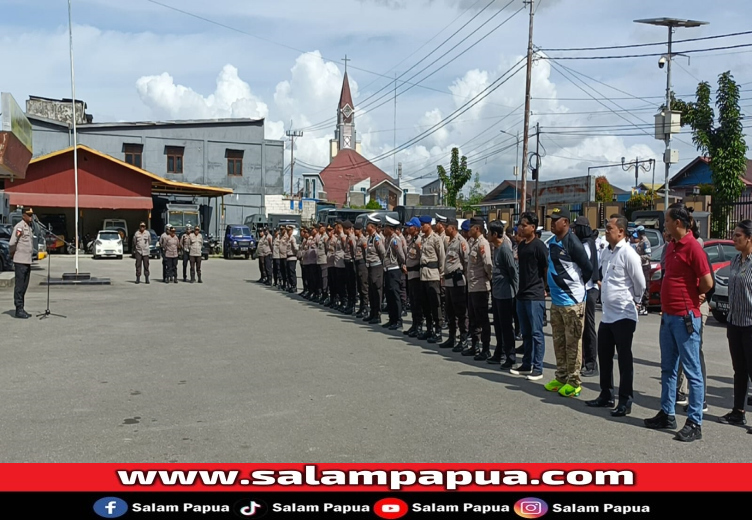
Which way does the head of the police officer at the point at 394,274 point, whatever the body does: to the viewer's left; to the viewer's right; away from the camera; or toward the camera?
to the viewer's left

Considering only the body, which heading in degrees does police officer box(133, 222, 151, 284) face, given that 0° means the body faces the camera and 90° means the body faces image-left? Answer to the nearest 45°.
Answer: approximately 0°

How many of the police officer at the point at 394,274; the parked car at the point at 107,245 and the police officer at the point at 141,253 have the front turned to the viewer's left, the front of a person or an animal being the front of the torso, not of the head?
1

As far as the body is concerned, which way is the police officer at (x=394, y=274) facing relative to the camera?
to the viewer's left

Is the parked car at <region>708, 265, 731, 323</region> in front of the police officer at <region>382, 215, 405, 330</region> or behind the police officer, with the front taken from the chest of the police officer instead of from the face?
behind

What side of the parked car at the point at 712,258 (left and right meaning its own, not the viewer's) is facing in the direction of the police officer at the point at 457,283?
front

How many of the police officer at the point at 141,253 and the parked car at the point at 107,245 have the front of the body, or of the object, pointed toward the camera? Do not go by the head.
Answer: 2

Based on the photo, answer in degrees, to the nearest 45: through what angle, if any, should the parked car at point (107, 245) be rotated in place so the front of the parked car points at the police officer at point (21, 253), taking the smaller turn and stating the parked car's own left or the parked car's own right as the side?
0° — it already faces them

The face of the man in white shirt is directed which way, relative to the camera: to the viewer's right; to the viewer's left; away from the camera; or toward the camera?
to the viewer's left

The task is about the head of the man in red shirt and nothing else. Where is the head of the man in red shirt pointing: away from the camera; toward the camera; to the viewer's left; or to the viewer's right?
to the viewer's left

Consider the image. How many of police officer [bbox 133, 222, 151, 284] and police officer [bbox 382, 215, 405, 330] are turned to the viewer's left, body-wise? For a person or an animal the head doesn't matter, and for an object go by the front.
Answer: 1

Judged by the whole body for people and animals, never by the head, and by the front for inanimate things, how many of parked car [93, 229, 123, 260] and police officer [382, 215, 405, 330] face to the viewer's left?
1

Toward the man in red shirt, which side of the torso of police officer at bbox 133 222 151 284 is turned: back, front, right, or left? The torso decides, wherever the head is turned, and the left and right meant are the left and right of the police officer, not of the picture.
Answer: front

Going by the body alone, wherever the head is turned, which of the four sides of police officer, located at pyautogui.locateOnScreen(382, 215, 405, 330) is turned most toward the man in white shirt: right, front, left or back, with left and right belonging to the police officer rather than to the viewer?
left
